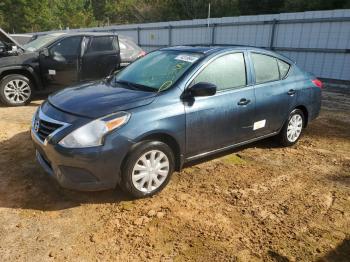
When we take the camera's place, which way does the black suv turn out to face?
facing to the left of the viewer

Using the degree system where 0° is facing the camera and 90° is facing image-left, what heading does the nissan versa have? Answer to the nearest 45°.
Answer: approximately 45°

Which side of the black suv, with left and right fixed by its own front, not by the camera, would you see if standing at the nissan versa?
left

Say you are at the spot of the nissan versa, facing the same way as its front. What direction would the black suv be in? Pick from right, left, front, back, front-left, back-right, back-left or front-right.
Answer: right
